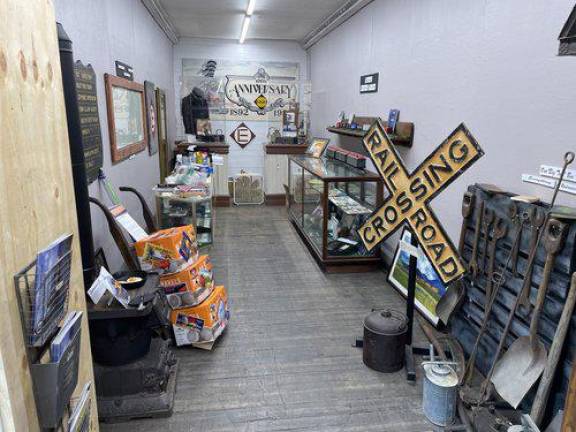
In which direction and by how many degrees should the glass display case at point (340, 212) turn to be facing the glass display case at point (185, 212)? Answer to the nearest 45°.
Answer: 0° — it already faces it

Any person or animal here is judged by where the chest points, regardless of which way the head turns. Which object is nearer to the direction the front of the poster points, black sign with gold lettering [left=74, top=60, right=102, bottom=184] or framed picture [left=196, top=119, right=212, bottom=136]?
the black sign with gold lettering

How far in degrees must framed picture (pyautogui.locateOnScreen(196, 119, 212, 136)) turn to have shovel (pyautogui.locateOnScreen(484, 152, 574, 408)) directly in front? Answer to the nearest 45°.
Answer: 0° — it already faces it

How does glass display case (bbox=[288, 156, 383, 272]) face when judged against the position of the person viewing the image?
facing to the left of the viewer

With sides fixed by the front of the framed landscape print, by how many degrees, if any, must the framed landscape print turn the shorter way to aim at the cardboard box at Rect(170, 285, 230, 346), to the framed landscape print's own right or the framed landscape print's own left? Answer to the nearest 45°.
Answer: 0° — it already faces it

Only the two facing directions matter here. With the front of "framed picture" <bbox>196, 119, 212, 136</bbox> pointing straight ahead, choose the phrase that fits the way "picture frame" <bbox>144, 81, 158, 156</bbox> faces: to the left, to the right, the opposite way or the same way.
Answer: to the left

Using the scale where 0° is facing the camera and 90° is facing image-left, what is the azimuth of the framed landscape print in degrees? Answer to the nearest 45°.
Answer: approximately 45°

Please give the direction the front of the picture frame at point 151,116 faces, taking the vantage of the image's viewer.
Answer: facing to the right of the viewer
